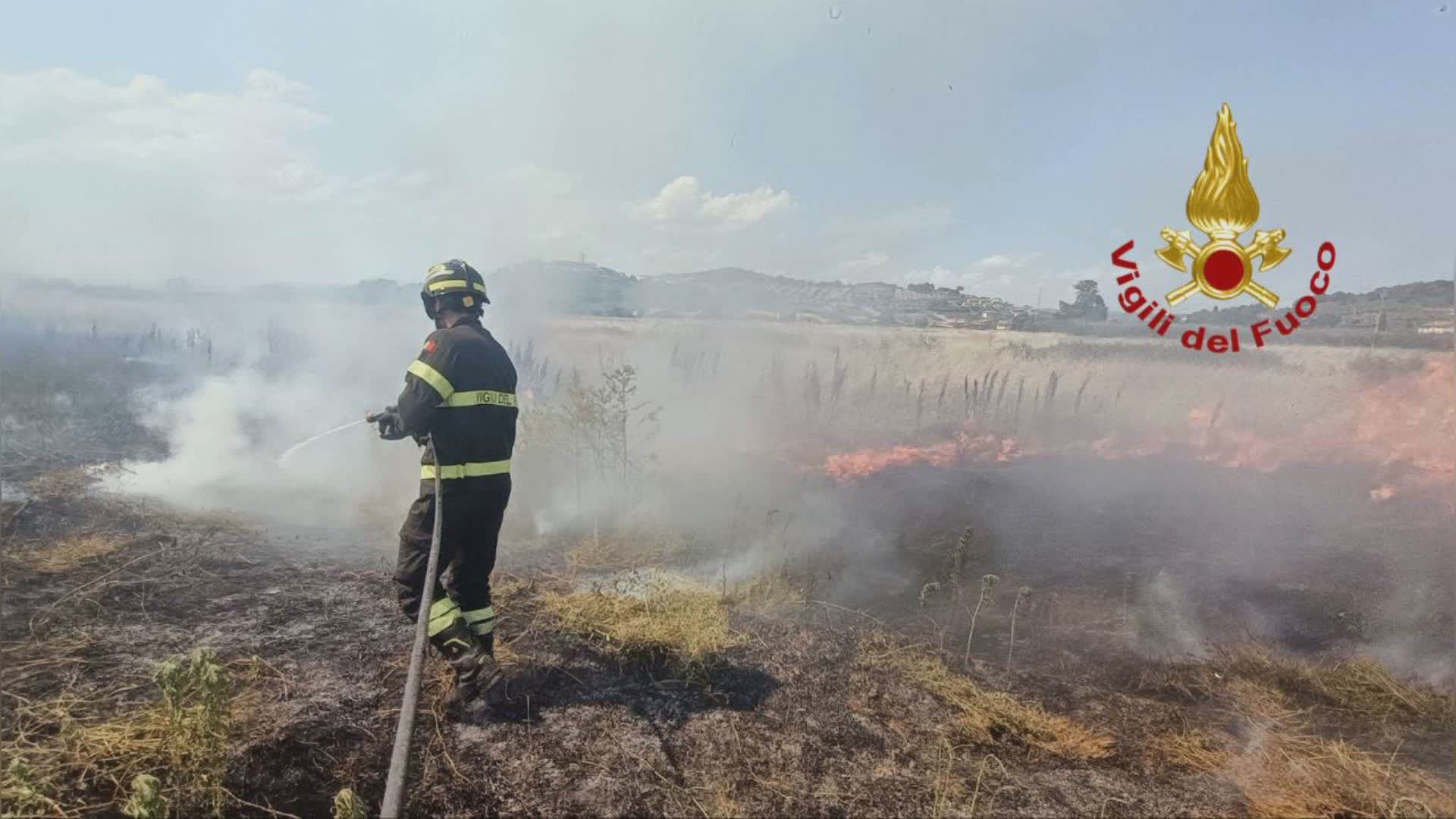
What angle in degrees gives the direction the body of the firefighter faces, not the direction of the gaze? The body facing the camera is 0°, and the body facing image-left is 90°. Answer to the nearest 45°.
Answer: approximately 135°
